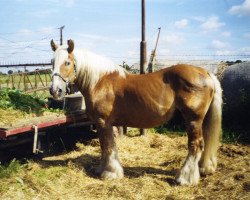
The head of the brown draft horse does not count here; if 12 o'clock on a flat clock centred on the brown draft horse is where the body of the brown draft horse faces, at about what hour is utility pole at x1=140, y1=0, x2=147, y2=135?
The utility pole is roughly at 3 o'clock from the brown draft horse.

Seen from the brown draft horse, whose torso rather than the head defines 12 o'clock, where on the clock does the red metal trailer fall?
The red metal trailer is roughly at 12 o'clock from the brown draft horse.

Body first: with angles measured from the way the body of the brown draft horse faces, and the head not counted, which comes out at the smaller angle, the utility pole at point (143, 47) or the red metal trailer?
the red metal trailer

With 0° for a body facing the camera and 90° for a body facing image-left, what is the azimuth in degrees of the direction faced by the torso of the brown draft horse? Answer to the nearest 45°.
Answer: approximately 90°
